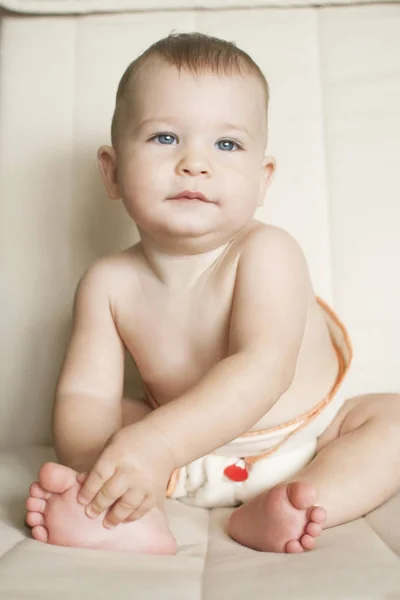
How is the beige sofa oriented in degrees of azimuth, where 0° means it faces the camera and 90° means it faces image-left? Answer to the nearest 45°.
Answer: approximately 0°
